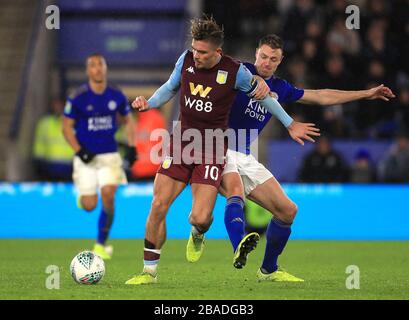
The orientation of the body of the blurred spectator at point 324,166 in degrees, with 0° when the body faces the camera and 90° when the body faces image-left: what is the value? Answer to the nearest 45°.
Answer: approximately 0°

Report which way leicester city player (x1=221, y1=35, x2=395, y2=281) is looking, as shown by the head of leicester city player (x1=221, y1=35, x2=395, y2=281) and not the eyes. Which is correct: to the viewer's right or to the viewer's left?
to the viewer's left

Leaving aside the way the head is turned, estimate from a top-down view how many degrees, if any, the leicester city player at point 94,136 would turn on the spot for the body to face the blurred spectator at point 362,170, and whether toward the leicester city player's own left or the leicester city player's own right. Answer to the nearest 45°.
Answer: approximately 135° to the leicester city player's own left

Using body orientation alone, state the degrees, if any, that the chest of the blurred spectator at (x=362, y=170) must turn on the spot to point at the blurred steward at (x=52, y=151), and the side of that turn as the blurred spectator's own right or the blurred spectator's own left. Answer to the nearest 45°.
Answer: approximately 90° to the blurred spectator's own right

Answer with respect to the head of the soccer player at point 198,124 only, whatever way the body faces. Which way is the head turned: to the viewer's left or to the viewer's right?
to the viewer's left
